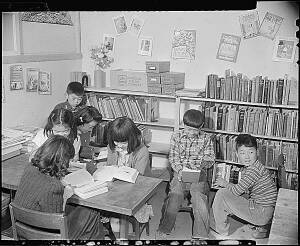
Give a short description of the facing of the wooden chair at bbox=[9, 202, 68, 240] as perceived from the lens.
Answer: facing away from the viewer and to the right of the viewer

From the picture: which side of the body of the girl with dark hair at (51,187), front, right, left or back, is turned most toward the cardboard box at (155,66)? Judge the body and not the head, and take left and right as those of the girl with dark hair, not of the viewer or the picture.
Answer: front

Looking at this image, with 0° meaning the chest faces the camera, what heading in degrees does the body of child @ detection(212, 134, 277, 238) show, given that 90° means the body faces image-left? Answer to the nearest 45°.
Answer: approximately 90°

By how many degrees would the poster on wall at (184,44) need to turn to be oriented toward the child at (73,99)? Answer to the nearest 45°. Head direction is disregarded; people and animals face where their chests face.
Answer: approximately 45° to its right

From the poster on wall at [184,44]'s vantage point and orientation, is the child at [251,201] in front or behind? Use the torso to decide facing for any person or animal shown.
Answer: in front

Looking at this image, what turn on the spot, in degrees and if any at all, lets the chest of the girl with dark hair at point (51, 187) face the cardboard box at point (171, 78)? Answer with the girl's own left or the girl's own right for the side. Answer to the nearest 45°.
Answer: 0° — they already face it

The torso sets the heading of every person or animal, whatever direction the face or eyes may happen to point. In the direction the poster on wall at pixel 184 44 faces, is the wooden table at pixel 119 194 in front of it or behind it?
in front

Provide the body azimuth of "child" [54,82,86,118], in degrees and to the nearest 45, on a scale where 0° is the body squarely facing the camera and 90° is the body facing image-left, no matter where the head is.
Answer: approximately 315°
